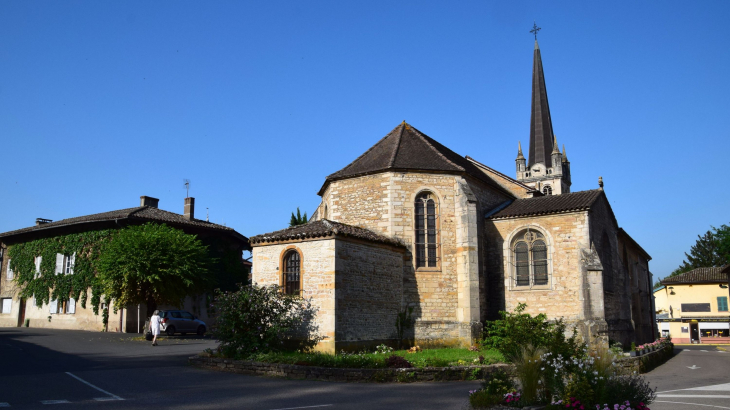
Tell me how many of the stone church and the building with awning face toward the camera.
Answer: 1

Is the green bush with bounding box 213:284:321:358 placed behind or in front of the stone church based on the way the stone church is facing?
behind

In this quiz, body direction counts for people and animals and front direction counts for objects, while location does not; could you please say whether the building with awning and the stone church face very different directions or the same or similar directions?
very different directions

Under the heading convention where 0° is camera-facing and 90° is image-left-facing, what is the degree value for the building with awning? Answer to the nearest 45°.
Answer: approximately 0°

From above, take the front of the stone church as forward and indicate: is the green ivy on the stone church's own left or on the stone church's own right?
on the stone church's own left

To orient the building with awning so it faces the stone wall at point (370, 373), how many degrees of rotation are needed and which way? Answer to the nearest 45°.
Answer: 0° — it already faces it

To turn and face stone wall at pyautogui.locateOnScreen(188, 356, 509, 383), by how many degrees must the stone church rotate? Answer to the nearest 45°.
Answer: approximately 135° to its right

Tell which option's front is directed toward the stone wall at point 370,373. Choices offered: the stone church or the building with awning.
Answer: the building with awning

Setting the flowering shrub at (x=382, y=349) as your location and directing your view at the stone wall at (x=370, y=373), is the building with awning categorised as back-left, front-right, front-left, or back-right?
back-left

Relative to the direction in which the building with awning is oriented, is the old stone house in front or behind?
in front

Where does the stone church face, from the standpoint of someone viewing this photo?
facing away from the viewer and to the right of the viewer

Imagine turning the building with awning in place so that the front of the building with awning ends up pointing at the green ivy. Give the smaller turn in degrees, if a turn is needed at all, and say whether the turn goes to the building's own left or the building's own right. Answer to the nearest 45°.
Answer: approximately 45° to the building's own right

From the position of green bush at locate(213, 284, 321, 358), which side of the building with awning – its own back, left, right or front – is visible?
front
